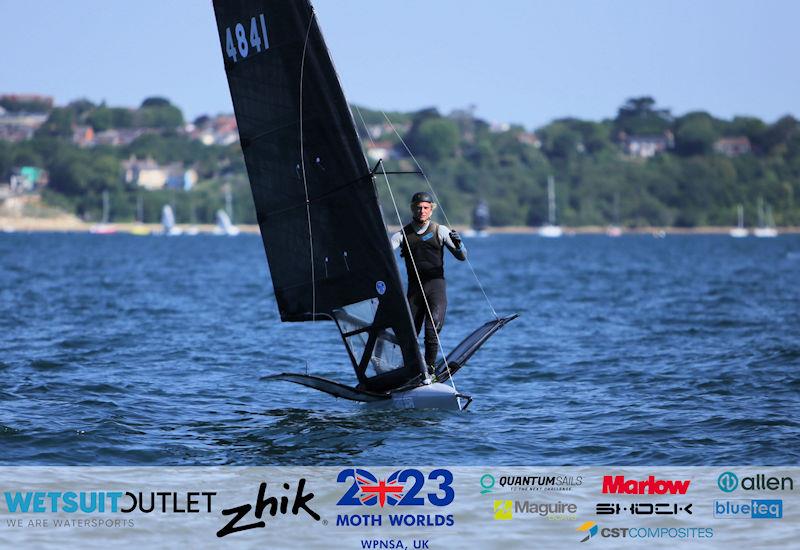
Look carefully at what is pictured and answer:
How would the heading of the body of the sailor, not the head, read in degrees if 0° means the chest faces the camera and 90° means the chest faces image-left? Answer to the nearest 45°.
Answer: approximately 0°

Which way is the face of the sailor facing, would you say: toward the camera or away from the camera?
toward the camera

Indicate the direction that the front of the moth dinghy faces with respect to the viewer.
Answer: facing the viewer and to the right of the viewer
